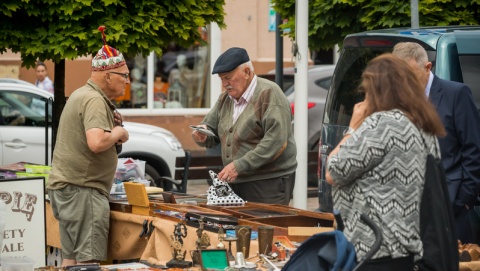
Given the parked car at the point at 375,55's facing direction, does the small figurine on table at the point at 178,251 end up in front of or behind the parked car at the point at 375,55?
behind

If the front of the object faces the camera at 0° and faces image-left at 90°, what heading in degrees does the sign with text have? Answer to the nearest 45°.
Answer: approximately 0°

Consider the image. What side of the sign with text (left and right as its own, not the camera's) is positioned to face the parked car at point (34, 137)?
back

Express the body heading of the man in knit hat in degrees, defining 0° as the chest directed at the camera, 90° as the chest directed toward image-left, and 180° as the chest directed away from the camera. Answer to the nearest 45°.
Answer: approximately 270°

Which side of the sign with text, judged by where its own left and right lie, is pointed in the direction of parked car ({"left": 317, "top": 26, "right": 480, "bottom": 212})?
left

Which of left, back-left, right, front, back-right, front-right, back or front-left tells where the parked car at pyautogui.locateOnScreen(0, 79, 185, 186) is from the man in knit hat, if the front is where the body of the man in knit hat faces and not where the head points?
left

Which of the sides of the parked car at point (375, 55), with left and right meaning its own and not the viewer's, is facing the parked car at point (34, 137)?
left

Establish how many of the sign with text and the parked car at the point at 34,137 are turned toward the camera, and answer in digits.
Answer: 1

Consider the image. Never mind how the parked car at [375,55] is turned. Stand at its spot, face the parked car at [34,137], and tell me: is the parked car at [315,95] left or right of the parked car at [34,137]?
right

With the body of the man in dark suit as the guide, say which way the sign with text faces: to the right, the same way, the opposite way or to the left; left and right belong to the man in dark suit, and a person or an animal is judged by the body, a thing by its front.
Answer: to the left

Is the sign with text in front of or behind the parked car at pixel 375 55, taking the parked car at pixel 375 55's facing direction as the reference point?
behind

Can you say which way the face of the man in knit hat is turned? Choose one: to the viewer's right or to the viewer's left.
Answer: to the viewer's right

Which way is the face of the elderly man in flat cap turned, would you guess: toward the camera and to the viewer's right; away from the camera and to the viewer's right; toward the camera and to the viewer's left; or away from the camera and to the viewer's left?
toward the camera and to the viewer's left

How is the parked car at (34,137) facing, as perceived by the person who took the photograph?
facing to the right of the viewer

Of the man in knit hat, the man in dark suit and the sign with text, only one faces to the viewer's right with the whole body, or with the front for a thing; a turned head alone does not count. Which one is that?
the man in knit hat

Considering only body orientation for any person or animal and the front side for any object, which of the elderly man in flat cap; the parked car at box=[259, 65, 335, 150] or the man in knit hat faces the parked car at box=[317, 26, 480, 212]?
the man in knit hat
